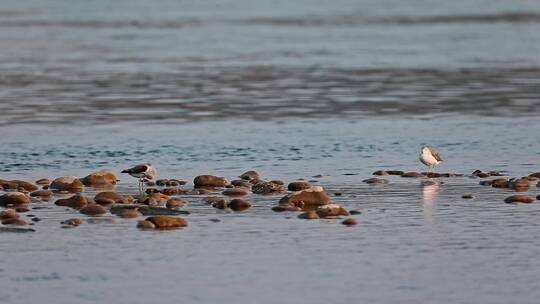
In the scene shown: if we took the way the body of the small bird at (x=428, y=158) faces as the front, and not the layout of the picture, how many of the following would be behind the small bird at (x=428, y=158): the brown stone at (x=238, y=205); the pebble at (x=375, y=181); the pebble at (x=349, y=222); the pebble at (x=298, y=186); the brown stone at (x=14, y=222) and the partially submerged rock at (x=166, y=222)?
0

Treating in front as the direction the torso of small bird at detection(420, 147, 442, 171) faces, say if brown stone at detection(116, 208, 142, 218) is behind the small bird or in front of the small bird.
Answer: in front

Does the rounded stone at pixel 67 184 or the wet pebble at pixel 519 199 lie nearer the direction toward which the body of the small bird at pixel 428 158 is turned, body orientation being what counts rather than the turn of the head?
the rounded stone

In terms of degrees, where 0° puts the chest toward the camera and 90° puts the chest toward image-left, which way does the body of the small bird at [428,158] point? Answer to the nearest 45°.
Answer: approximately 45°

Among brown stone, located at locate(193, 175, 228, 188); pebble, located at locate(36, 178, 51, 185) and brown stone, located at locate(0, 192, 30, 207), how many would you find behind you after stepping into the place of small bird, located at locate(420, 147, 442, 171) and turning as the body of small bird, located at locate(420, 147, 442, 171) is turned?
0

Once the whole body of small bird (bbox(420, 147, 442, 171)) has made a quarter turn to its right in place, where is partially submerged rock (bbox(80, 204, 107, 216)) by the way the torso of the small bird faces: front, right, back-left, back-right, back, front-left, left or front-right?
left

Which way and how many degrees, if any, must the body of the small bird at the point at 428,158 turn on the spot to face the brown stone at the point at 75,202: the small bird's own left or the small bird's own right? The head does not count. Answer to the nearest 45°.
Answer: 0° — it already faces it

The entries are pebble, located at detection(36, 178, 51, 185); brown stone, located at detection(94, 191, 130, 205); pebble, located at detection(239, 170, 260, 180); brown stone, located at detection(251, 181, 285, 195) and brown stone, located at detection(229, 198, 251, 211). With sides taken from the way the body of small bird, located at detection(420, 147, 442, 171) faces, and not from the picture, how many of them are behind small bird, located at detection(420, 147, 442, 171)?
0

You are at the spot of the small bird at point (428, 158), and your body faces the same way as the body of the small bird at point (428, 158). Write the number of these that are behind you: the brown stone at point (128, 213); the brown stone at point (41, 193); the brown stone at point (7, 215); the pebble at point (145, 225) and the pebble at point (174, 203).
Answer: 0

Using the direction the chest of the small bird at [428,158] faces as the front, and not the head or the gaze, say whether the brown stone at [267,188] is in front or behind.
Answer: in front

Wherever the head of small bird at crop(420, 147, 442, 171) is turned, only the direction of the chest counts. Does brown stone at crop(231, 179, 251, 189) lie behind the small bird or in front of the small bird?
in front

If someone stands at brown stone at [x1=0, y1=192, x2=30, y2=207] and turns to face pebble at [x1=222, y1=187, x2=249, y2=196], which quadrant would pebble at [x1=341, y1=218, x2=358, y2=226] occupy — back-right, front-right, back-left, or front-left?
front-right

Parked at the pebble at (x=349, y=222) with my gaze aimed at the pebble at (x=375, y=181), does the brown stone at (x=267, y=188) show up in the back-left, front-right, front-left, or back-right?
front-left

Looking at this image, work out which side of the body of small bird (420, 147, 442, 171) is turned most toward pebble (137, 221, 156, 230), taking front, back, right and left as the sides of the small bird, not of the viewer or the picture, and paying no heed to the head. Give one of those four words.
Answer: front
